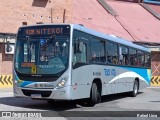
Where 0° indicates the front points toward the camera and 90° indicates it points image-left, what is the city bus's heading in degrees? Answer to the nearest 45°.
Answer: approximately 45°

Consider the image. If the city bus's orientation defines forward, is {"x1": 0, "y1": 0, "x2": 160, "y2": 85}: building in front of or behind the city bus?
behind
